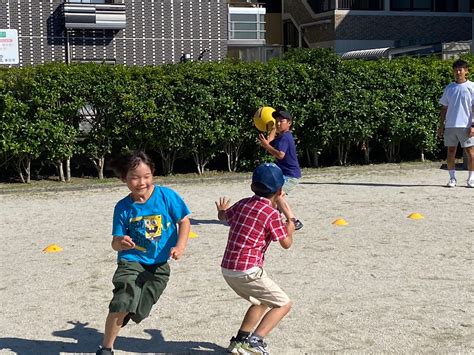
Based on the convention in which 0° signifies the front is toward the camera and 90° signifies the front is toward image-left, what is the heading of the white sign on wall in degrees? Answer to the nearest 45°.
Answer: approximately 0°

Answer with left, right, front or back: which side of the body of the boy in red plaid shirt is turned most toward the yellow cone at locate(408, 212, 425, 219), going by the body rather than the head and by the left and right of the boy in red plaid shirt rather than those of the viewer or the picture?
front

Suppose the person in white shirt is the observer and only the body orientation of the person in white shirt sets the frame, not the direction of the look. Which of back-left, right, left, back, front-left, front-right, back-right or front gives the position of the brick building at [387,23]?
back

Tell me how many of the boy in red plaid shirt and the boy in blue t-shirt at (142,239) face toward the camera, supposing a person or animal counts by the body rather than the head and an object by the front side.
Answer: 1

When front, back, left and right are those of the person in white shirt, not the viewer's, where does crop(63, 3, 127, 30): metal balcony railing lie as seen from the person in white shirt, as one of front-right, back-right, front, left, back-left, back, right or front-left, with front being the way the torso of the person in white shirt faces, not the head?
back-right

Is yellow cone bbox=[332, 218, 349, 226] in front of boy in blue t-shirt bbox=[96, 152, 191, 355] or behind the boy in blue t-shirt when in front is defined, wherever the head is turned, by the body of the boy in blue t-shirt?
behind

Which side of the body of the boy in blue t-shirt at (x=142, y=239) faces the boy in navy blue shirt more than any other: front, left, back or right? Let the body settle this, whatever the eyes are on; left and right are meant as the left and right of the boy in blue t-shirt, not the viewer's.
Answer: back

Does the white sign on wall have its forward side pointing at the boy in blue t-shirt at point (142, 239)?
yes

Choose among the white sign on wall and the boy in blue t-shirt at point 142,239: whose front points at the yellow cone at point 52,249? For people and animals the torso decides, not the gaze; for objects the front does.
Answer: the white sign on wall

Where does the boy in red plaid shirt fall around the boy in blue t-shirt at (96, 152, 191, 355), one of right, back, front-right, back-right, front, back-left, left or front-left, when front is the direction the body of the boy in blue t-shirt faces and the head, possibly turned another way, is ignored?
left

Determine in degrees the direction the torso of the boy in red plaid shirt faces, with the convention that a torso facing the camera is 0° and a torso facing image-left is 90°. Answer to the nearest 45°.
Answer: approximately 225°

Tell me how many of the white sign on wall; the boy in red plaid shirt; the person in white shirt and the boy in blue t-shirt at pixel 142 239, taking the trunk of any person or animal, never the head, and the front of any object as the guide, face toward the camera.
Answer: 3
